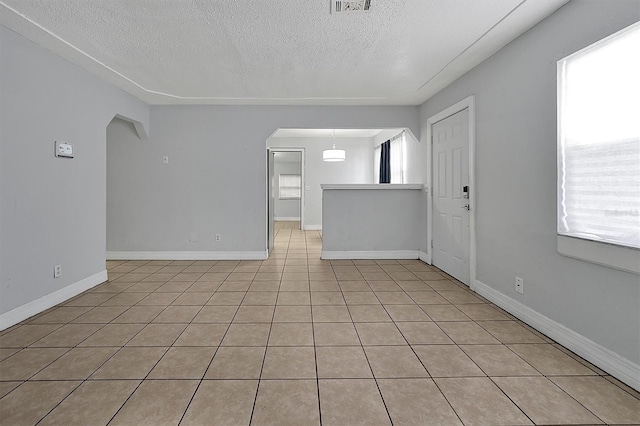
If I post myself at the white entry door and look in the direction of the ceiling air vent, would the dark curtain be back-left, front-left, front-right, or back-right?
back-right

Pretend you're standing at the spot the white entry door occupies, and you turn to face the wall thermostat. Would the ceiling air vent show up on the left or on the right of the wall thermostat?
left

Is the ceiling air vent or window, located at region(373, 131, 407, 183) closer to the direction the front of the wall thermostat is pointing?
the ceiling air vent

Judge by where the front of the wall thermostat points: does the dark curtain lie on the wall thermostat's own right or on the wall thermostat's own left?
on the wall thermostat's own left

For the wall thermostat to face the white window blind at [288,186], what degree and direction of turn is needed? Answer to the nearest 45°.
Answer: approximately 90° to its left

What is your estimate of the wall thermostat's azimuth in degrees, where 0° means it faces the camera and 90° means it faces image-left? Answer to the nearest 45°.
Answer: approximately 315°

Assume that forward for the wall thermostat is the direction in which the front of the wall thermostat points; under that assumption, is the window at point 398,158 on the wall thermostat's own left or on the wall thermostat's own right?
on the wall thermostat's own left
